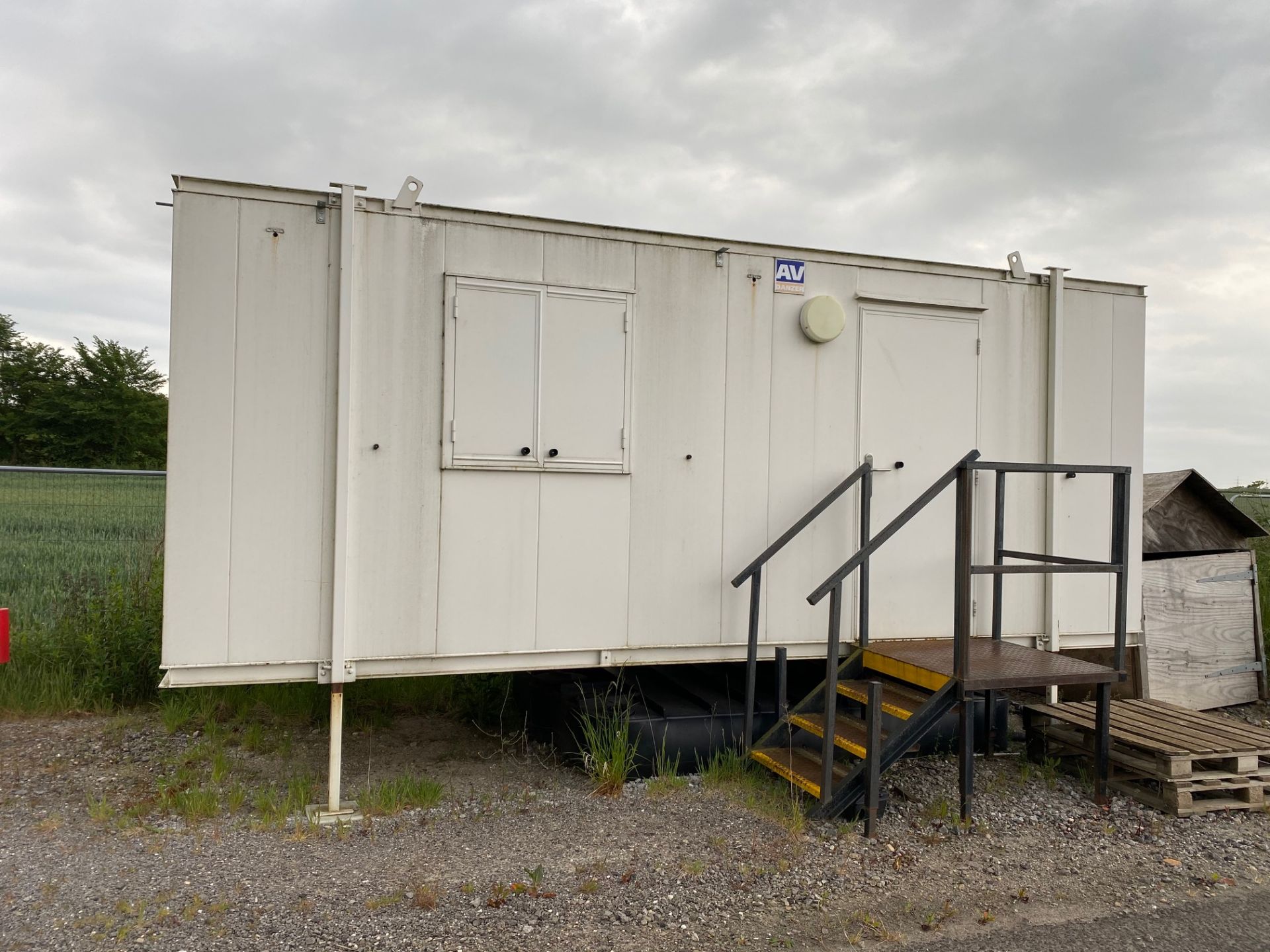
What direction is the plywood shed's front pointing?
toward the camera

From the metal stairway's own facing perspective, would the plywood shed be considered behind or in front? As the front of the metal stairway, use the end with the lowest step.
behind

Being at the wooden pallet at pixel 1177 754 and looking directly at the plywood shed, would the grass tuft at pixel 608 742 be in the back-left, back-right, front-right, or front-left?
back-left

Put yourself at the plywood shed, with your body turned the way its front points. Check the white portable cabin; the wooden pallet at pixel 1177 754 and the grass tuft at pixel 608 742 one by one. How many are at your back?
0

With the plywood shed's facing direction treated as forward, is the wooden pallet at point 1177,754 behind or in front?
in front

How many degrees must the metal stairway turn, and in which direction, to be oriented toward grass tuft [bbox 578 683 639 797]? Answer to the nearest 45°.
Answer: approximately 45° to its right

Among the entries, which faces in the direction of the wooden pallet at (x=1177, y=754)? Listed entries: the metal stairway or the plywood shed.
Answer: the plywood shed

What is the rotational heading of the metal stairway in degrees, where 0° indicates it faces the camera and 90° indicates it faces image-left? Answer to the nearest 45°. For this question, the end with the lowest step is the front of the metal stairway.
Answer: approximately 45°

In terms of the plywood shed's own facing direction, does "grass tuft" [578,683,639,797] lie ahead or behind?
ahead

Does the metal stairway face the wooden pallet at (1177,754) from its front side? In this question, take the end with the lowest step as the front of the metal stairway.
no

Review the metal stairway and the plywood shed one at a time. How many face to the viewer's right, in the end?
0

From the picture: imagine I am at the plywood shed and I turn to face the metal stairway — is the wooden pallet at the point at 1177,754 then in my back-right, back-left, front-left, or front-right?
front-left

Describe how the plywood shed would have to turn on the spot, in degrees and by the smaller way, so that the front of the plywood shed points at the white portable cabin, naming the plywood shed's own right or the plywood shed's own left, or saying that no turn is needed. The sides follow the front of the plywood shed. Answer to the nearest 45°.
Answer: approximately 45° to the plywood shed's own right

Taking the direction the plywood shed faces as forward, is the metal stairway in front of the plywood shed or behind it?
in front
